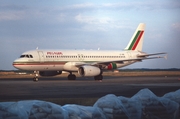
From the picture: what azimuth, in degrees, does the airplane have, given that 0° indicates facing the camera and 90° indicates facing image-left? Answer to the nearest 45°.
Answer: approximately 45°
